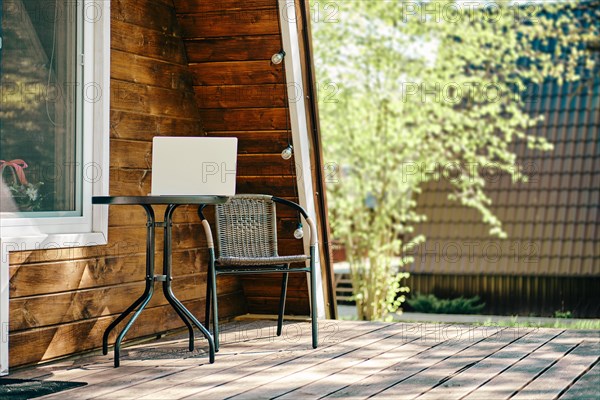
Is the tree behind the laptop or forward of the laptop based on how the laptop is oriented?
forward

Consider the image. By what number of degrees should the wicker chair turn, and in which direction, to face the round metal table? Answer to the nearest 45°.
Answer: approximately 45° to its right

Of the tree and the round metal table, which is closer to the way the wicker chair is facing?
the round metal table

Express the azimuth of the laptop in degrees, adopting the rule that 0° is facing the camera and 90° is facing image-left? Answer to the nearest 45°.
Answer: approximately 180°

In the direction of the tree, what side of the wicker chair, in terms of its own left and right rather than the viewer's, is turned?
back

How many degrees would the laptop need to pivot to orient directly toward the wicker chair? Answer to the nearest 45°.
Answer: approximately 45° to its right

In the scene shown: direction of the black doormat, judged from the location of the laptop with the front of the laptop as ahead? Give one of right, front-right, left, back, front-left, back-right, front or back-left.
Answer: back-left

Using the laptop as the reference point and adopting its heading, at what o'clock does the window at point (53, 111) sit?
The window is roughly at 9 o'clock from the laptop.

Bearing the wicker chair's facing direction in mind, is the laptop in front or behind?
in front
